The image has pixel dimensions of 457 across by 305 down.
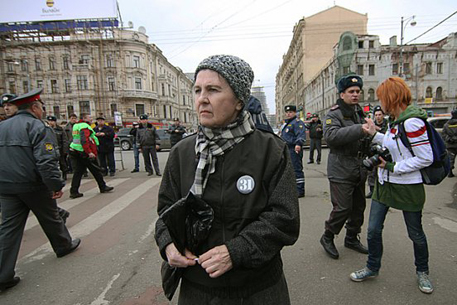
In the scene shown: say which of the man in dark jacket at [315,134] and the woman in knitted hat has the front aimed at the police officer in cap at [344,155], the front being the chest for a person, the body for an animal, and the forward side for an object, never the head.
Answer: the man in dark jacket

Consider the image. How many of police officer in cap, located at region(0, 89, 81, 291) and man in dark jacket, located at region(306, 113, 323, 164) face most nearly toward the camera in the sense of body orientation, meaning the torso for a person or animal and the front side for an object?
1

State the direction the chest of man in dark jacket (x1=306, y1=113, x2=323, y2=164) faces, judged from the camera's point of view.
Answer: toward the camera

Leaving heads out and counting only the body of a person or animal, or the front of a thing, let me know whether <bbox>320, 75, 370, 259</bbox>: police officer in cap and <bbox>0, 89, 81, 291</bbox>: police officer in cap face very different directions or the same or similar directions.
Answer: very different directions

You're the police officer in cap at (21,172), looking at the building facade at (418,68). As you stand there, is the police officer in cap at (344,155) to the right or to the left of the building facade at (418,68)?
right

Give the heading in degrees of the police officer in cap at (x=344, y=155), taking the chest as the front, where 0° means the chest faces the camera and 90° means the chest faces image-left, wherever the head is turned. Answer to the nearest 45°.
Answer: approximately 315°

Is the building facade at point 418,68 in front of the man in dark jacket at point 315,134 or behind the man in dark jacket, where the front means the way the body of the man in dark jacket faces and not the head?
behind

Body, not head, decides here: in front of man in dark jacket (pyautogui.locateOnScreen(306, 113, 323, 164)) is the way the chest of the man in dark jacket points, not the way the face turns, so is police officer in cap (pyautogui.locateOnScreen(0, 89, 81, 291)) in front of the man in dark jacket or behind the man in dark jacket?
in front

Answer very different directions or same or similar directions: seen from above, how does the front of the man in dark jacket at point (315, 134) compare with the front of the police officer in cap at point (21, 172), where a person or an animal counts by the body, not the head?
very different directions
